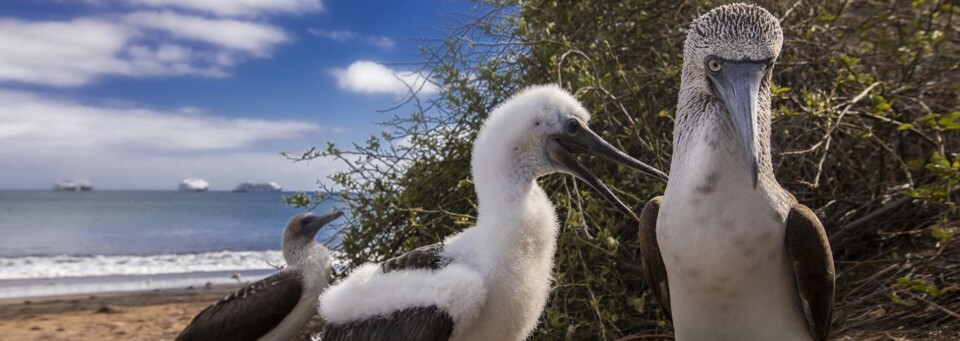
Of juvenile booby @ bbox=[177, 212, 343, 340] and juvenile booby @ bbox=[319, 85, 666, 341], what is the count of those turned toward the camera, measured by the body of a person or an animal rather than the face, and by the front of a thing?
0

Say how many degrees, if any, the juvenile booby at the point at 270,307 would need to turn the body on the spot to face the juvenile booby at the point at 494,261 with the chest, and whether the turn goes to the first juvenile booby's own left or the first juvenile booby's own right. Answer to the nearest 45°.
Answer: approximately 90° to the first juvenile booby's own right

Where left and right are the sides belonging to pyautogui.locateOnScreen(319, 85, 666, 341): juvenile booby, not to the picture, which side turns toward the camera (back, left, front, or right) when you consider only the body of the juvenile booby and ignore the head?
right

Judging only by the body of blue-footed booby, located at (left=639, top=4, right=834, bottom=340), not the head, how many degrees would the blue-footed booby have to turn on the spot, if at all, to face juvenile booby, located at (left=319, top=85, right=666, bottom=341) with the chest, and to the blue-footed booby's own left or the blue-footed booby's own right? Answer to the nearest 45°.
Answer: approximately 90° to the blue-footed booby's own right

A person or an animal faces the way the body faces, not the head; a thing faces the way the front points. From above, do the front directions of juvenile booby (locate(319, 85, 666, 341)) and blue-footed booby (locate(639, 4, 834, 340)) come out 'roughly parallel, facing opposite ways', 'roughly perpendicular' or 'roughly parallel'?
roughly perpendicular

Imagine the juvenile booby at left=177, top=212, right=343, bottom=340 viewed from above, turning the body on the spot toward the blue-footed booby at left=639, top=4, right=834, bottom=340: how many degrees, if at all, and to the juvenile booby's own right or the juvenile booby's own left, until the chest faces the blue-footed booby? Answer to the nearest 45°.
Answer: approximately 45° to the juvenile booby's own right

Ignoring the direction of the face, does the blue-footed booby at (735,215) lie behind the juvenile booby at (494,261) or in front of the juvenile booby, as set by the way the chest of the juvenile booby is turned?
in front

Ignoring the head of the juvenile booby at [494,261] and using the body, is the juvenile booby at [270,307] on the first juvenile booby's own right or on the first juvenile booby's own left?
on the first juvenile booby's own left

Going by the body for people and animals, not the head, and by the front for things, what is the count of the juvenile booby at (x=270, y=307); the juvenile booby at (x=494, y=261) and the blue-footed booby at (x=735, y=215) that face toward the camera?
1

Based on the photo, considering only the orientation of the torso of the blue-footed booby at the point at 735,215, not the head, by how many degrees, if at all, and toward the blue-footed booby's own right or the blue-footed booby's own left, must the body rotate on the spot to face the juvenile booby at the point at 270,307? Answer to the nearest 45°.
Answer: approximately 135° to the blue-footed booby's own right

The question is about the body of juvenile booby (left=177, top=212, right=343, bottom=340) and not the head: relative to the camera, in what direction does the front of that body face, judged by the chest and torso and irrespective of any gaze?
to the viewer's right

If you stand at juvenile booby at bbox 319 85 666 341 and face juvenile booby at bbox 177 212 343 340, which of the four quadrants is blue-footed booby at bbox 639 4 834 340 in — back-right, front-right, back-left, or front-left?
back-right
